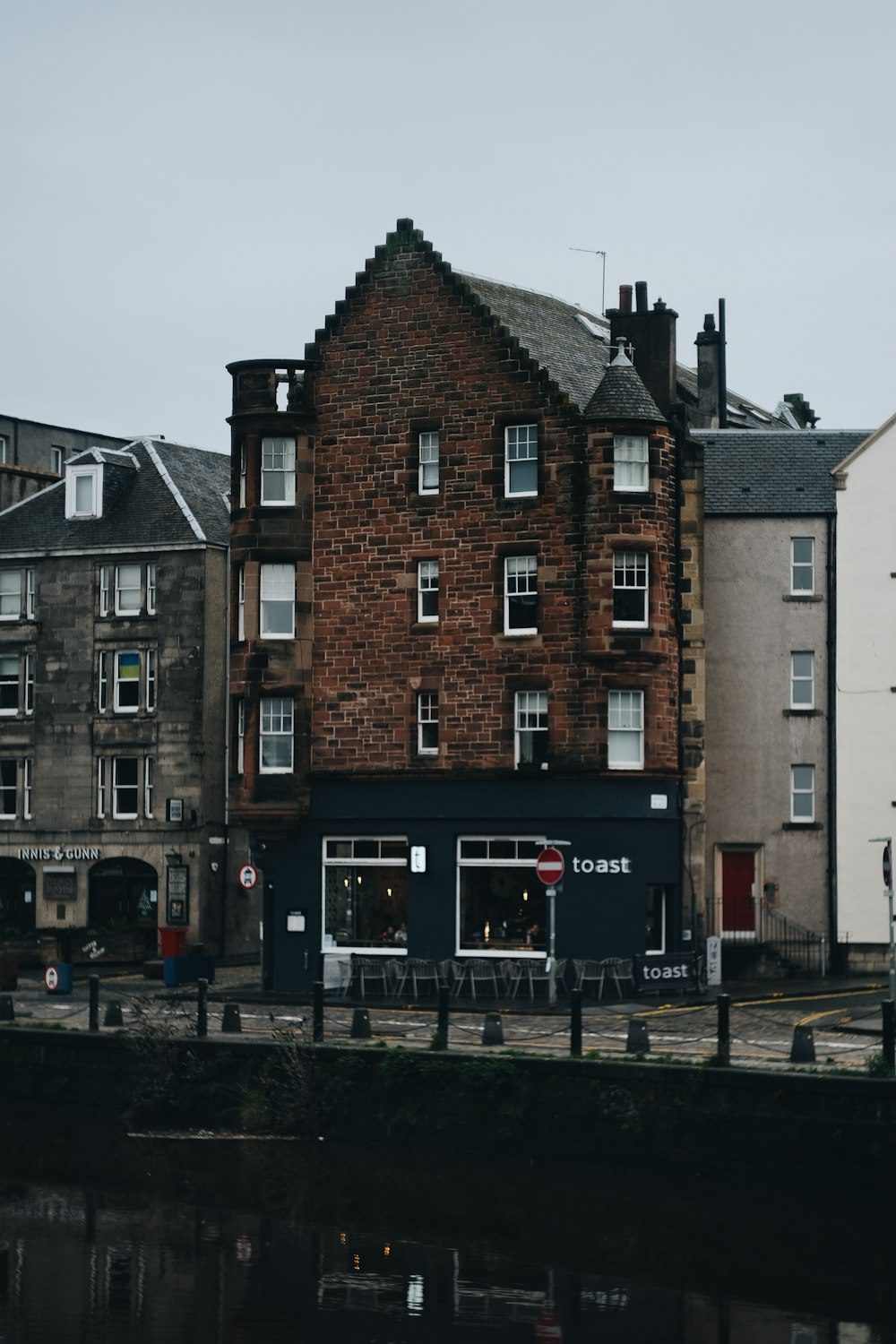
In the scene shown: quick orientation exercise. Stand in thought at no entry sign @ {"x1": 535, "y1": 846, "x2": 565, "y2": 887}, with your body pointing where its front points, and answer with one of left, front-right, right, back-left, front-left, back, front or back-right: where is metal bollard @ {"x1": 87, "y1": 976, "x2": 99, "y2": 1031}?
back-right

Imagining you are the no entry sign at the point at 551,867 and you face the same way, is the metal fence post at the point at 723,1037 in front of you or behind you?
in front

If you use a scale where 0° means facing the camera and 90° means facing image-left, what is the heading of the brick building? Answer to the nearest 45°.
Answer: approximately 0°

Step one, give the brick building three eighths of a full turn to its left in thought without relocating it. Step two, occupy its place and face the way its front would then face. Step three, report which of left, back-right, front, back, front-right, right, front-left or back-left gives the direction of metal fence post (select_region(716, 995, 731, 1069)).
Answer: back-right

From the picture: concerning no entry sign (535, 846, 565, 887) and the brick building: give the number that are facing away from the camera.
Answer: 0

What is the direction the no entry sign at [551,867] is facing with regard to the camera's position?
facing the viewer and to the right of the viewer

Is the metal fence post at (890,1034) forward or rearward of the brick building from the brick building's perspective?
forward

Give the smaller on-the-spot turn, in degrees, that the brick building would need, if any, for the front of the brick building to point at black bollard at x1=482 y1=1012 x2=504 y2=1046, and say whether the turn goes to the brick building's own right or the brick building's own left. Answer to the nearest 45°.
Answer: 0° — it already faces it

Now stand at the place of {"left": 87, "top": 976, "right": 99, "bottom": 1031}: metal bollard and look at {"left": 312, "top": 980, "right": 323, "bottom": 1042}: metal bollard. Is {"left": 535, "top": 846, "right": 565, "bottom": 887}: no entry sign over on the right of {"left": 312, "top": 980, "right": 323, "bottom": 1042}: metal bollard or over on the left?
left

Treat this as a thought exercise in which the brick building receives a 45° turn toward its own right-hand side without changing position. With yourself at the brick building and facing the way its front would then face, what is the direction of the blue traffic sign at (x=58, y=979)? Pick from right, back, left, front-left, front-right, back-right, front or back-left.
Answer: front-right
